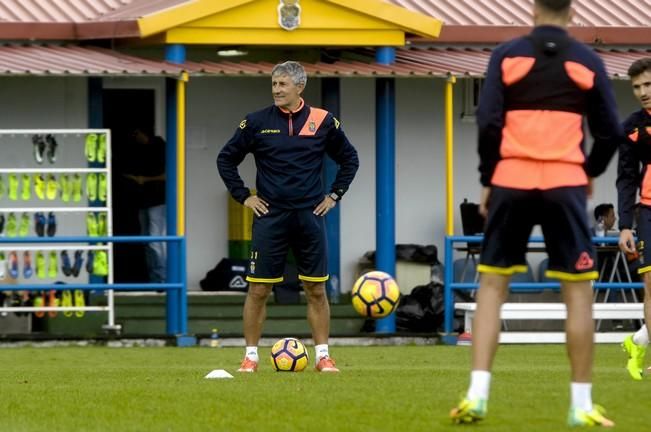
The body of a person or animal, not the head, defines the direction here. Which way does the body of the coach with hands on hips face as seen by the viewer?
toward the camera

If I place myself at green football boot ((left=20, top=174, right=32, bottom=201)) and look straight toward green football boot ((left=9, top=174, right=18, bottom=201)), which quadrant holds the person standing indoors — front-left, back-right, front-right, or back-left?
back-right

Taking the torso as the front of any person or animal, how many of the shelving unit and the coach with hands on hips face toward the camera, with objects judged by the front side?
2

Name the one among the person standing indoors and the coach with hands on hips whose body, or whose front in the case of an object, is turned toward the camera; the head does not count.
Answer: the coach with hands on hips

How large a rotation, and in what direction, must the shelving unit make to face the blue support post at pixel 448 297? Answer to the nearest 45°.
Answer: approximately 90° to its left

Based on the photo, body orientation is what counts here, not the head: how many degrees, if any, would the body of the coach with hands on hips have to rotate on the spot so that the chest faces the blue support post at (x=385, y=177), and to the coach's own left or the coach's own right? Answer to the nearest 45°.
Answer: approximately 180°

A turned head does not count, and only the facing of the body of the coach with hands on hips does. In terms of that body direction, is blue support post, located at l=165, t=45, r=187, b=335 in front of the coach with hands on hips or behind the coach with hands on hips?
behind
